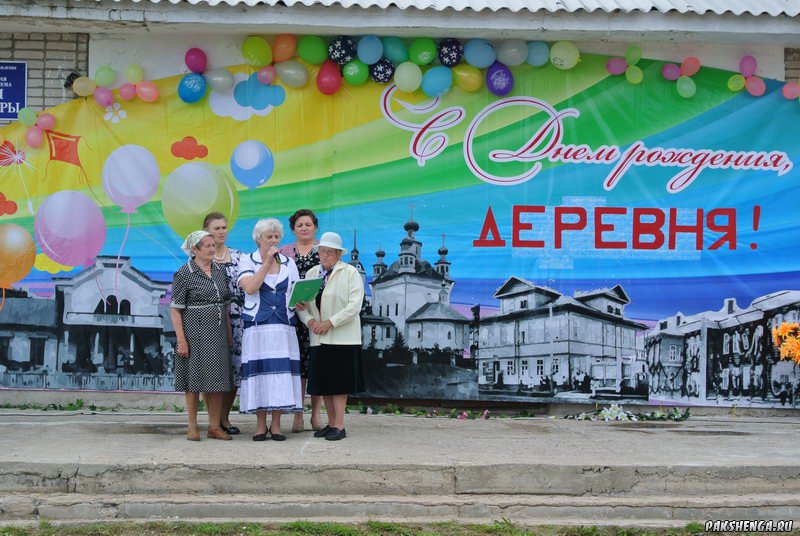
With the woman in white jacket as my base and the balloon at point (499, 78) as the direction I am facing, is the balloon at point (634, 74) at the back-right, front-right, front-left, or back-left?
front-right

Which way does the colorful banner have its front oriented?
toward the camera

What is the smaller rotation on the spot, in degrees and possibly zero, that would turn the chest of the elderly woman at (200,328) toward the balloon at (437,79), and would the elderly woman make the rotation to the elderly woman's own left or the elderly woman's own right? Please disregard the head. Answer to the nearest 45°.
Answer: approximately 90° to the elderly woman's own left

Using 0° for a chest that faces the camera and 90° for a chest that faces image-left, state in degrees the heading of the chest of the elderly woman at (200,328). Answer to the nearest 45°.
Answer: approximately 315°

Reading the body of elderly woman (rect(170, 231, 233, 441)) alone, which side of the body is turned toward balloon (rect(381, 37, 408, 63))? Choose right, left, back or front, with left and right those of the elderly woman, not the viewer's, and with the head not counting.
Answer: left

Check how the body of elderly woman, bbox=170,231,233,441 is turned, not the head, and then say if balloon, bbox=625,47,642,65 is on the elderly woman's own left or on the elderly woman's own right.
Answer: on the elderly woman's own left

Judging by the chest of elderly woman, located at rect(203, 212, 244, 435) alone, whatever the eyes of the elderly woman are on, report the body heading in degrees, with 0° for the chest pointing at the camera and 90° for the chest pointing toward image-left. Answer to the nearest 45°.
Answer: approximately 315°

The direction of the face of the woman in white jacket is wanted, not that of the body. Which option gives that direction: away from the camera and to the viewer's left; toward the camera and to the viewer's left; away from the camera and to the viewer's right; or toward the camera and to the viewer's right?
toward the camera and to the viewer's left

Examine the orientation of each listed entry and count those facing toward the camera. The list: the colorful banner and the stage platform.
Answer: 2

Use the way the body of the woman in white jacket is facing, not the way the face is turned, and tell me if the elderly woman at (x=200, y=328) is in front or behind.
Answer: in front

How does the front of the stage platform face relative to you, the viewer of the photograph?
facing the viewer

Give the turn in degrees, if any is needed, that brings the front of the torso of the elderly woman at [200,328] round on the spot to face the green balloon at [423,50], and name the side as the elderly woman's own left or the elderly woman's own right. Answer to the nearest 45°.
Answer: approximately 90° to the elderly woman's own left

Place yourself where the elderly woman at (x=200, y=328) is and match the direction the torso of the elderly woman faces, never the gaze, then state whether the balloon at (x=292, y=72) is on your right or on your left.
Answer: on your left
